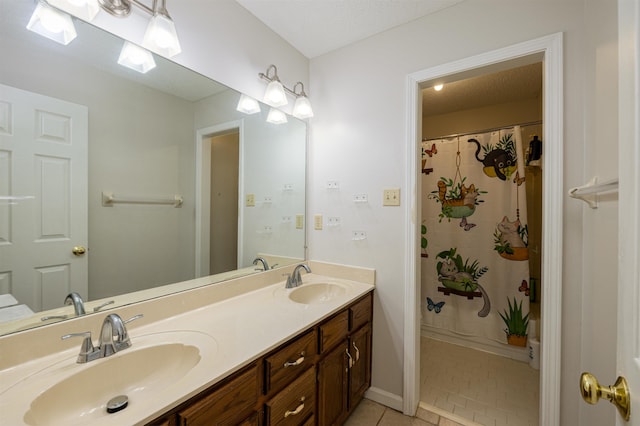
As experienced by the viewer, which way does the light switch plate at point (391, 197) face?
facing the viewer

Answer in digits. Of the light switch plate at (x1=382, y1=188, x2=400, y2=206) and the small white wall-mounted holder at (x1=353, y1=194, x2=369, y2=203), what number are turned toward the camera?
2

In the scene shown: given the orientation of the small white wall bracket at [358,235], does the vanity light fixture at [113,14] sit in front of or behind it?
in front

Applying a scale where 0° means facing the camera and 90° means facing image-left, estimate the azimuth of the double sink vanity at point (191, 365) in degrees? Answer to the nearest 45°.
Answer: approximately 315°

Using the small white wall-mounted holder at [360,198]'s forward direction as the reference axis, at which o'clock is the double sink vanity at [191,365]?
The double sink vanity is roughly at 1 o'clock from the small white wall-mounted holder.

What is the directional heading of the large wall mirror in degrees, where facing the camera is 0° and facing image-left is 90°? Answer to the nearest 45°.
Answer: approximately 315°

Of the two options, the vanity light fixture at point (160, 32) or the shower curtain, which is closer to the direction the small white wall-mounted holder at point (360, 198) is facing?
the vanity light fixture

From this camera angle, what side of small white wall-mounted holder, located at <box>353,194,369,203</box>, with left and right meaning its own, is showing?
front
